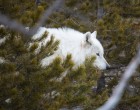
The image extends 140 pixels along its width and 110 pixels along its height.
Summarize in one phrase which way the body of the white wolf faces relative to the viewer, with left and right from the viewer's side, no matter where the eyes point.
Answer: facing to the right of the viewer
